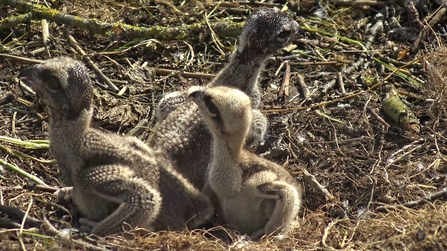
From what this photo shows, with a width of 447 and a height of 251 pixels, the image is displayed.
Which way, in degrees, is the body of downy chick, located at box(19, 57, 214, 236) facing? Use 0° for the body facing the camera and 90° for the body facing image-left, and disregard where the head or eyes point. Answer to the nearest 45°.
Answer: approximately 90°

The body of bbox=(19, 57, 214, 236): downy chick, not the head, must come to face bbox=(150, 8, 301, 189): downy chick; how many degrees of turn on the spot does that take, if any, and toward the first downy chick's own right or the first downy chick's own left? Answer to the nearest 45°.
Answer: approximately 135° to the first downy chick's own right

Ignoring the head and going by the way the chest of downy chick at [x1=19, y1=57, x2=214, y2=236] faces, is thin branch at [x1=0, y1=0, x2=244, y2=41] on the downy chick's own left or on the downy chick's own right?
on the downy chick's own right

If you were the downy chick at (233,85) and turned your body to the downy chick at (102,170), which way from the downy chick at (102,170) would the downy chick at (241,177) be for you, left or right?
left
